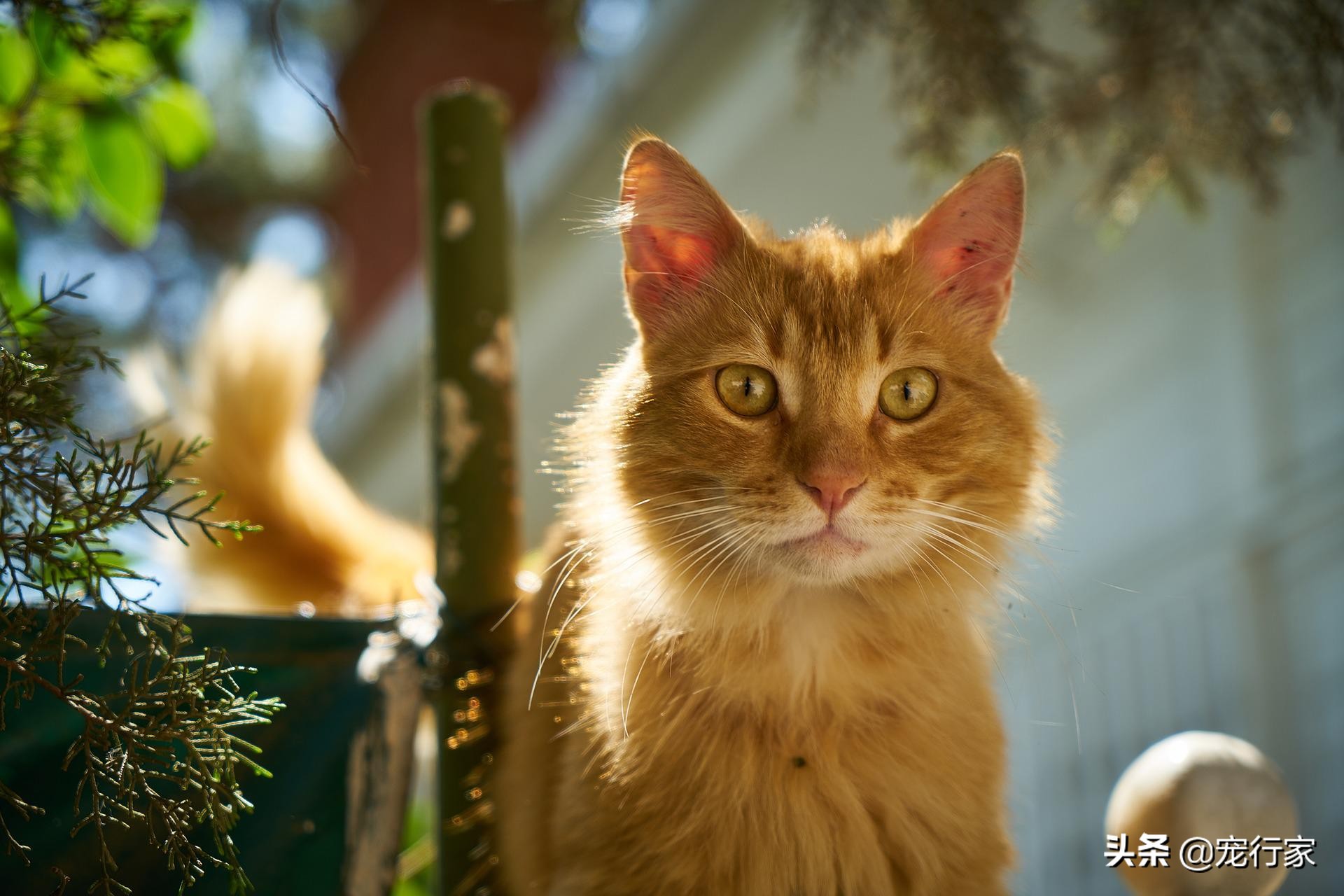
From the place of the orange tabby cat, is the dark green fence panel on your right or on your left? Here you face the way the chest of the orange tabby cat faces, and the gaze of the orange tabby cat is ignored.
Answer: on your right
